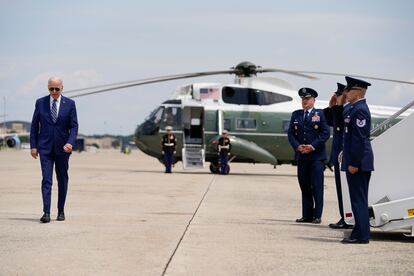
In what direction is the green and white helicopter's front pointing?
to the viewer's left

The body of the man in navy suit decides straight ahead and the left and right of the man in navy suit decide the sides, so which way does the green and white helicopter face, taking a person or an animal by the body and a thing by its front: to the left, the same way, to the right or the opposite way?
to the right

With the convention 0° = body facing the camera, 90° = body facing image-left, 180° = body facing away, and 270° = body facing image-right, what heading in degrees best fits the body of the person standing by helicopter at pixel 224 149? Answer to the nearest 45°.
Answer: approximately 0°

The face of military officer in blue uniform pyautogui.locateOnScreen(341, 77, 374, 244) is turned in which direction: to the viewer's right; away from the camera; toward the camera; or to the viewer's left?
to the viewer's left

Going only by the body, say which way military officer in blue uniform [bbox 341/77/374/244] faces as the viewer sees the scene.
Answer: to the viewer's left

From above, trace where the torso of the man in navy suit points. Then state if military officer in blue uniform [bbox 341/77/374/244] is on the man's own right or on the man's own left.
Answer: on the man's own left

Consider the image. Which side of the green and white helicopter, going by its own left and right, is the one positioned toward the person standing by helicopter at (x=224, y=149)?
left

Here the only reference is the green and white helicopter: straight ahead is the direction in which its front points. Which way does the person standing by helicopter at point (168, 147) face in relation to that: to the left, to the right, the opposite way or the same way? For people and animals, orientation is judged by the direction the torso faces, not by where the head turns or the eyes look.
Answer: to the left

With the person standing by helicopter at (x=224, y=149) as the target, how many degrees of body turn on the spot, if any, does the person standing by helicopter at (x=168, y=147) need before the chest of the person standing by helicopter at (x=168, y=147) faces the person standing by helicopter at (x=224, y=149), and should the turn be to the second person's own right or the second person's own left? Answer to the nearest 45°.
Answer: approximately 90° to the second person's own left

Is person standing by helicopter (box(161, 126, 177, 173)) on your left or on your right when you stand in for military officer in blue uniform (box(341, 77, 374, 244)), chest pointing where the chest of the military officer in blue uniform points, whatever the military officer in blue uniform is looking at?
on your right

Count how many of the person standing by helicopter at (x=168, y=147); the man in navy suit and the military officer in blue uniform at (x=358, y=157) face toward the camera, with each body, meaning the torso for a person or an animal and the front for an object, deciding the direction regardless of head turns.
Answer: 2
